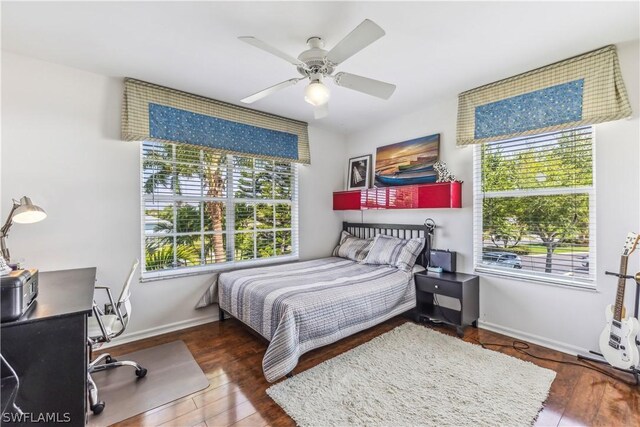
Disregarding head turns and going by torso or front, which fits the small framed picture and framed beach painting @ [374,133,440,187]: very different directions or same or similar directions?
same or similar directions

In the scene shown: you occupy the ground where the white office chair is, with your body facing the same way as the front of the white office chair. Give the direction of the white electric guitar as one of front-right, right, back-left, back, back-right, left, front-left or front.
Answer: back-left

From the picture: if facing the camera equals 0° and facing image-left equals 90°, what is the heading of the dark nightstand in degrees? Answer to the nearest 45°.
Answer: approximately 45°

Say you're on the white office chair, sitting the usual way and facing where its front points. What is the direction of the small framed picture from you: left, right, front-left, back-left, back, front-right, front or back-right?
back

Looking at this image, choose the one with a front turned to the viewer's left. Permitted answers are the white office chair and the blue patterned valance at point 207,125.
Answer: the white office chair

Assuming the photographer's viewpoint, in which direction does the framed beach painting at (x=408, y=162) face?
facing the viewer and to the left of the viewer

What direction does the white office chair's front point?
to the viewer's left

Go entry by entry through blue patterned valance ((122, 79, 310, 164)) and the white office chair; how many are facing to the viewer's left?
1

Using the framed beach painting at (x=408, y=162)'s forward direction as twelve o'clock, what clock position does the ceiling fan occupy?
The ceiling fan is roughly at 11 o'clock from the framed beach painting.

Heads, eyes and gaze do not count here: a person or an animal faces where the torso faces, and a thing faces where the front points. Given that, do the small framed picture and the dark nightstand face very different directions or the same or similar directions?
same or similar directions
